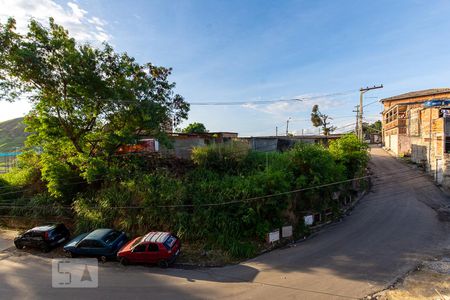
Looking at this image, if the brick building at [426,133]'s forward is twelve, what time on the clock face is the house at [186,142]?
The house is roughly at 12 o'clock from the brick building.

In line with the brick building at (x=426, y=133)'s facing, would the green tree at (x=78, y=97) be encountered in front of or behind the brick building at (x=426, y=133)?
in front

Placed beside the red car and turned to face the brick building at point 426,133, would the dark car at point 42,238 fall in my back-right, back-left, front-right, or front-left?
back-left

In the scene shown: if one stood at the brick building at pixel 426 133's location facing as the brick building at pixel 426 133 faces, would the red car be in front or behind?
in front

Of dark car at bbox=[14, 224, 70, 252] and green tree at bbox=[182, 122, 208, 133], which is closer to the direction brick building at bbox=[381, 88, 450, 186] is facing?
the dark car

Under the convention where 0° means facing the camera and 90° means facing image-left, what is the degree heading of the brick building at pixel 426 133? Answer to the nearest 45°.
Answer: approximately 45°
